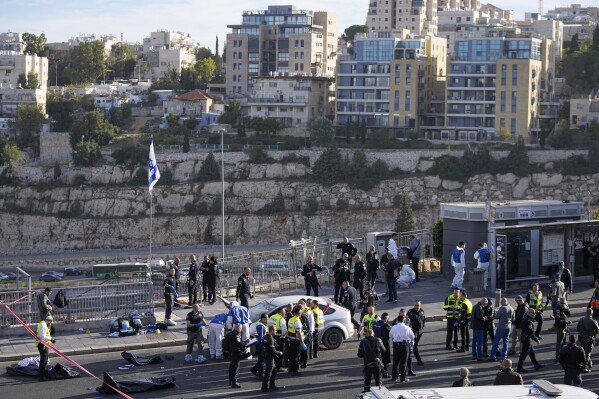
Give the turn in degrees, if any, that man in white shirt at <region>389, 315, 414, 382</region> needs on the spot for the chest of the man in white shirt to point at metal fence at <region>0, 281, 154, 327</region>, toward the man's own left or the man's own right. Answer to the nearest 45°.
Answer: approximately 45° to the man's own left

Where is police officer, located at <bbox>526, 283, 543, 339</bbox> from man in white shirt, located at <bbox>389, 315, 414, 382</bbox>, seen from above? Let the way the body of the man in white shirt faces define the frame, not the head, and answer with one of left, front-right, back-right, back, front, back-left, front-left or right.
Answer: front-right

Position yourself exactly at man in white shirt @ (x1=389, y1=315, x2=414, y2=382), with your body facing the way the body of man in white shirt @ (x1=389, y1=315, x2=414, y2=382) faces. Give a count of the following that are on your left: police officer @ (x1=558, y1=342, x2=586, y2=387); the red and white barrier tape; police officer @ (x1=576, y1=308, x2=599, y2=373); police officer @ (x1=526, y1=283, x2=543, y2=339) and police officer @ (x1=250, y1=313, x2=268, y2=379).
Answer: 2

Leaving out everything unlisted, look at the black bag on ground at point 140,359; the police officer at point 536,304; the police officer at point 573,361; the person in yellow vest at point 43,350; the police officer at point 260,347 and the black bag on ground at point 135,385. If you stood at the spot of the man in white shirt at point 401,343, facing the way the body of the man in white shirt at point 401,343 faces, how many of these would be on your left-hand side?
4

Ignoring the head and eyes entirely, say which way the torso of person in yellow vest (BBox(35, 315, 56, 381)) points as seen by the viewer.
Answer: to the viewer's right

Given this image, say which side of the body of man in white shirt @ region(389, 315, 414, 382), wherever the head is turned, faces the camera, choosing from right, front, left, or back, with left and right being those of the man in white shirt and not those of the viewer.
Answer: back

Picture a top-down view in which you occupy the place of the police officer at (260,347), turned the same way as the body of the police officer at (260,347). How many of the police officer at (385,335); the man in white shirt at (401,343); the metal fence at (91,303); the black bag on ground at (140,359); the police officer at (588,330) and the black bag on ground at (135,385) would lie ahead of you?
3

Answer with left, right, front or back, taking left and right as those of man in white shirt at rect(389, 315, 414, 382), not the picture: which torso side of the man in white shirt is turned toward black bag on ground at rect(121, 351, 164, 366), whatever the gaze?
left
